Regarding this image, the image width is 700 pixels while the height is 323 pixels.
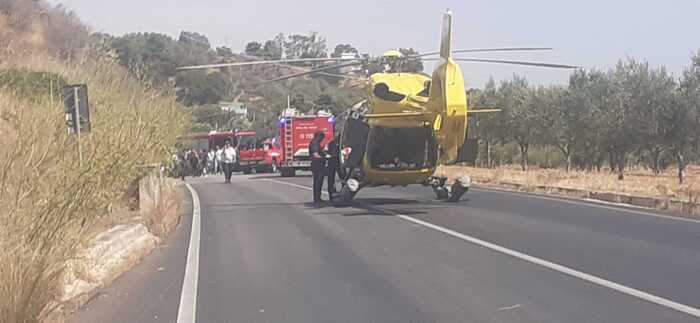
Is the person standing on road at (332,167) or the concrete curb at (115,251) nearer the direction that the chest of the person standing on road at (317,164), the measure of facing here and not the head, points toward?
the person standing on road

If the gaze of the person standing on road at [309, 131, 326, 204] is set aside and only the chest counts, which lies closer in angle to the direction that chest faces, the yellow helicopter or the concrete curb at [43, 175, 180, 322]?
the yellow helicopter

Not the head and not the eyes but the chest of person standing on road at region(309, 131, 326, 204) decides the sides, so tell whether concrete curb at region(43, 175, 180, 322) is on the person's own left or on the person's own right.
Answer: on the person's own right

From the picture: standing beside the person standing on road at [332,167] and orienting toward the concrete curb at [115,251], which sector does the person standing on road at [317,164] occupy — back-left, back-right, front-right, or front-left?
front-right

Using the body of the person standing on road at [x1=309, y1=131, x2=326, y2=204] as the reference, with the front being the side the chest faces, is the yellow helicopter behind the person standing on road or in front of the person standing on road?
in front

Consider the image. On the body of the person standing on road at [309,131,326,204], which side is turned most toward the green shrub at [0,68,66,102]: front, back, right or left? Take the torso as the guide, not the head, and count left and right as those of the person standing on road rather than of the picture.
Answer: back

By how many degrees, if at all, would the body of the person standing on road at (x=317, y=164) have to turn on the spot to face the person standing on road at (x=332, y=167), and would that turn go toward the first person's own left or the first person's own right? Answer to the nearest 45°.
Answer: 0° — they already face them

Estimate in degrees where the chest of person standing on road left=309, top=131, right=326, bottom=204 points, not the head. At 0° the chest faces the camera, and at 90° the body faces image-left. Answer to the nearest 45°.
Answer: approximately 270°

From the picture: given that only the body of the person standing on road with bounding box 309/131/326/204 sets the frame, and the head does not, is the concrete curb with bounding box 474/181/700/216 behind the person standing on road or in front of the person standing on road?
in front
